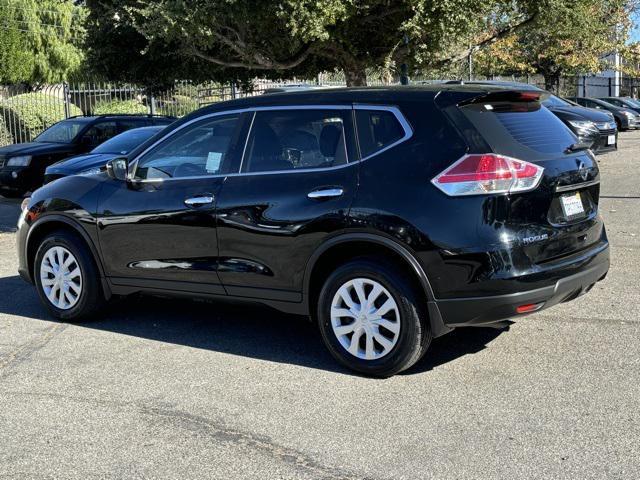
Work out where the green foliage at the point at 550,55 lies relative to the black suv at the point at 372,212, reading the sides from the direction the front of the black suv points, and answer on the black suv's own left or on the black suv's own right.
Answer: on the black suv's own right

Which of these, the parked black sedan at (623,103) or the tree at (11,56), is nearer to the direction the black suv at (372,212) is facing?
the tree

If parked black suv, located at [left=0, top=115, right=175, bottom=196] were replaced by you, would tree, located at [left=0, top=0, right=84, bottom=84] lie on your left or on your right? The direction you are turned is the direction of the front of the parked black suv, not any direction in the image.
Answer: on your right

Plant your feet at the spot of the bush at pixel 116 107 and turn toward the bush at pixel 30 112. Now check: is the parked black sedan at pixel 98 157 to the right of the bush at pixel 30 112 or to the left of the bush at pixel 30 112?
left

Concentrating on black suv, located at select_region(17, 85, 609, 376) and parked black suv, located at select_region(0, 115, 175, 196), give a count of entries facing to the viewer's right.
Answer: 0

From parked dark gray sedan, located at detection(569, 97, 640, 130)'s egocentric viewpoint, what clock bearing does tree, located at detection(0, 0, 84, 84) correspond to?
The tree is roughly at 4 o'clock from the parked dark gray sedan.

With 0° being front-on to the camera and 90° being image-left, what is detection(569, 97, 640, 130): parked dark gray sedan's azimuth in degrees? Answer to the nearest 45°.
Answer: approximately 315°

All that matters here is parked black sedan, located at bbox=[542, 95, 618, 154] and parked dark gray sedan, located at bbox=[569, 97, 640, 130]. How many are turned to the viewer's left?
0

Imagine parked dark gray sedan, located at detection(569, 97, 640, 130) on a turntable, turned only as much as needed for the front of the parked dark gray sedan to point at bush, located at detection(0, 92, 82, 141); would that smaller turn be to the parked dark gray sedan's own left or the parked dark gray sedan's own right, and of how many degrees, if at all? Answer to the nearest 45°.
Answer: approximately 90° to the parked dark gray sedan's own right

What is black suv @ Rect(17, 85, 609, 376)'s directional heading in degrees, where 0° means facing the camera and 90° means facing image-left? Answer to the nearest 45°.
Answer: approximately 135°

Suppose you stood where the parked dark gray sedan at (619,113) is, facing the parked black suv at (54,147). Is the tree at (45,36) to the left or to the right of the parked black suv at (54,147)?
right

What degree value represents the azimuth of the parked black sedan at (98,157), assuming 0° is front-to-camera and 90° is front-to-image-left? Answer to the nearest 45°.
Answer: approximately 45°

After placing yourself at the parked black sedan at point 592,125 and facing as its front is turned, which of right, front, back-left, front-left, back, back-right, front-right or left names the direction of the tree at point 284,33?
right

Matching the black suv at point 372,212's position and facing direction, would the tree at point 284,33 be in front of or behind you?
in front

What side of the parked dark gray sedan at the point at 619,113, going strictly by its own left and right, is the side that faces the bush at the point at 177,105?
right

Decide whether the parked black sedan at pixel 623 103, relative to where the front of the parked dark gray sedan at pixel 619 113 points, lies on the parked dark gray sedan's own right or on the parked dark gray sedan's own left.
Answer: on the parked dark gray sedan's own left

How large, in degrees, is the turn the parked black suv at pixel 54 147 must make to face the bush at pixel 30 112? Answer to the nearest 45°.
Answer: approximately 135° to its right

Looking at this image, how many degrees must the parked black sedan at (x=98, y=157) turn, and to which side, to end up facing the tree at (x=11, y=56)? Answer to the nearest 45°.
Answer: approximately 135° to its right

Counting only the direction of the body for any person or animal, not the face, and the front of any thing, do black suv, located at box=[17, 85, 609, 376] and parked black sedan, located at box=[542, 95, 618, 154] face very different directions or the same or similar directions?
very different directions
